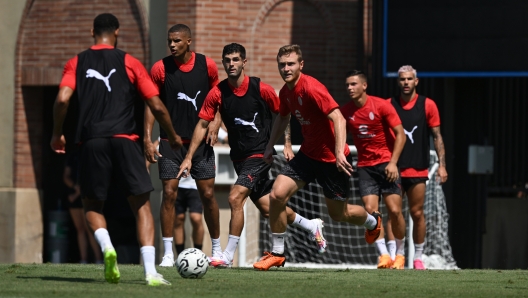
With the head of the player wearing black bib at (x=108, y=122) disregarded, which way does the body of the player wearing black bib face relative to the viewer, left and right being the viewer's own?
facing away from the viewer

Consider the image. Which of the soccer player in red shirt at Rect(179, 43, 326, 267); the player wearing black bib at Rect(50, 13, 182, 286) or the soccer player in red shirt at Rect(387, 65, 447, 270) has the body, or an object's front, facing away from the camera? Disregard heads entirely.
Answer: the player wearing black bib

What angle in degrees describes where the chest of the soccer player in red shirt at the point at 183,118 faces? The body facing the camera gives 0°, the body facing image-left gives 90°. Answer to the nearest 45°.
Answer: approximately 0°

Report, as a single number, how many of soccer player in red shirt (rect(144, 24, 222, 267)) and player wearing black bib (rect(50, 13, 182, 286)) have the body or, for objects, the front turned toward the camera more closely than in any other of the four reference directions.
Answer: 1

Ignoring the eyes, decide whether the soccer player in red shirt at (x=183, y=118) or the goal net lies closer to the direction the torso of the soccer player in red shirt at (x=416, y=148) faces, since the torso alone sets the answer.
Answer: the soccer player in red shirt

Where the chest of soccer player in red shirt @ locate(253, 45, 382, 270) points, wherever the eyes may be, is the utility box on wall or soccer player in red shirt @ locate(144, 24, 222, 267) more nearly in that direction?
the soccer player in red shirt

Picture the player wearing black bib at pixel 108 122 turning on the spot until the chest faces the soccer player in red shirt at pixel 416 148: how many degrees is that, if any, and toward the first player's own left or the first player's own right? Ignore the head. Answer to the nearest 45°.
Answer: approximately 45° to the first player's own right

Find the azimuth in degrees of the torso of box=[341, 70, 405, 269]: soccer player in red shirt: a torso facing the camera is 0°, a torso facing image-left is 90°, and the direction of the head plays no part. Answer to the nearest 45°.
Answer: approximately 45°

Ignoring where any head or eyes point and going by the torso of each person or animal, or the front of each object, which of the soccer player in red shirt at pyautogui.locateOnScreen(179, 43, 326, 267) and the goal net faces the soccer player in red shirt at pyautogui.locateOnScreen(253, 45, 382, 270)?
the goal net

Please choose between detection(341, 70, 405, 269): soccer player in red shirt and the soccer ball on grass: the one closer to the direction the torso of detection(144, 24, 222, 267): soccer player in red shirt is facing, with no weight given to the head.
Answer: the soccer ball on grass

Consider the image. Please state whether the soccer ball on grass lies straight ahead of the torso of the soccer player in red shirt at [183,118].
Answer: yes
